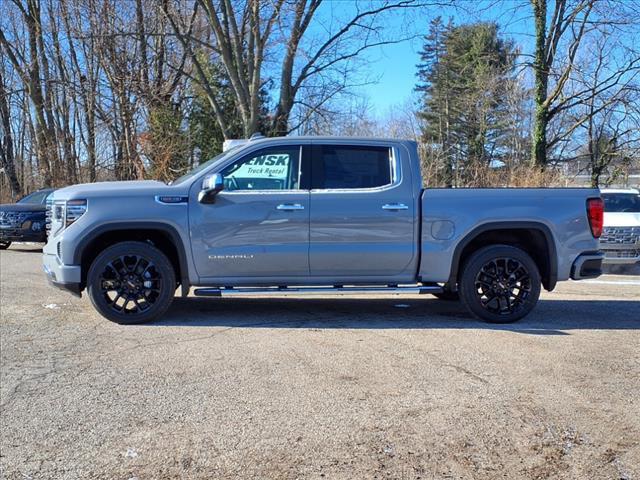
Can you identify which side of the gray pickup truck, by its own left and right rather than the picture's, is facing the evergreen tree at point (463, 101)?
right

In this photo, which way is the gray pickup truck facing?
to the viewer's left

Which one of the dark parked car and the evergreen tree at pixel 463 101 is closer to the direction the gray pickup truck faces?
the dark parked car

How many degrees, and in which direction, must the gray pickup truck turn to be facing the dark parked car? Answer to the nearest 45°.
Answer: approximately 45° to its right
